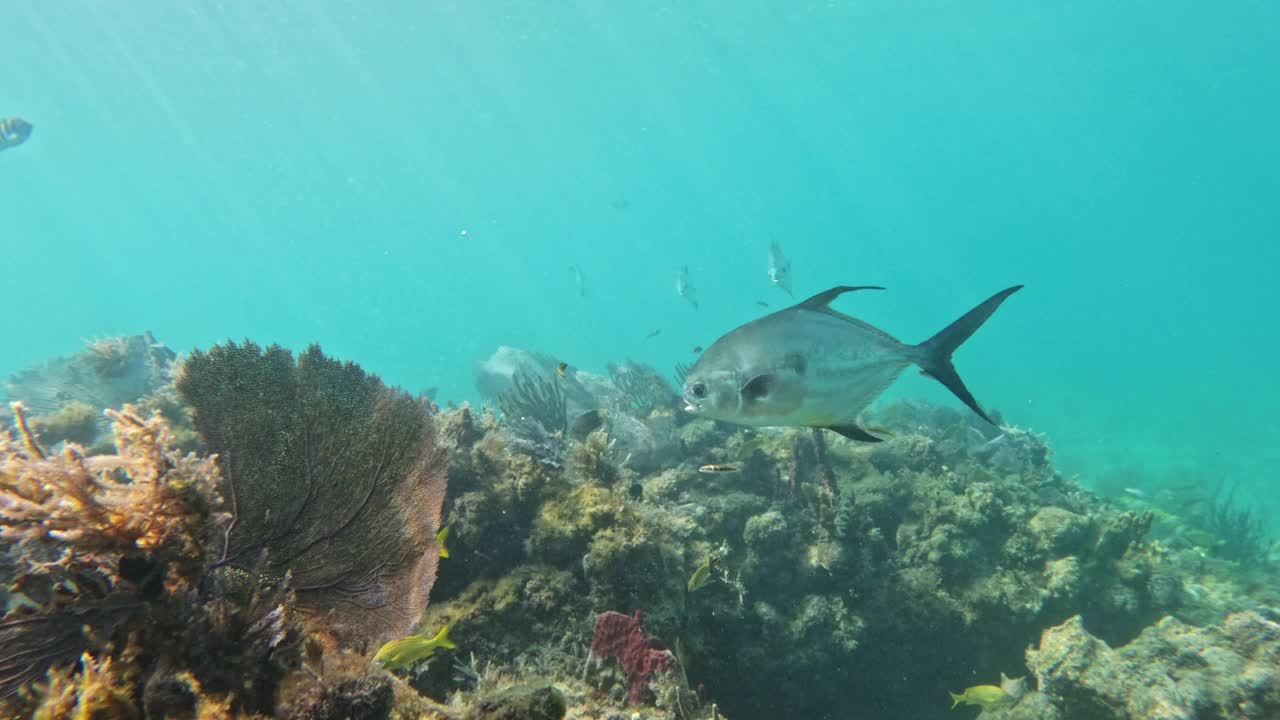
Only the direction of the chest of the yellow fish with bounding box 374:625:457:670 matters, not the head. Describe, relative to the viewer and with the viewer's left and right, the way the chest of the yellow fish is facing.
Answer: facing to the left of the viewer

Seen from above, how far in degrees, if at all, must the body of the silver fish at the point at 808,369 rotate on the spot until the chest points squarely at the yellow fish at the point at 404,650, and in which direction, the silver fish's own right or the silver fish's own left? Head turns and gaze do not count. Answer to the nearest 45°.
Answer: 0° — it already faces it

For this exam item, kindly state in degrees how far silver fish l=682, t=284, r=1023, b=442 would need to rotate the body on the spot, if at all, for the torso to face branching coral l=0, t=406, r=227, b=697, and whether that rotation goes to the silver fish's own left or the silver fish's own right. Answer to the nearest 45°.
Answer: approximately 45° to the silver fish's own left

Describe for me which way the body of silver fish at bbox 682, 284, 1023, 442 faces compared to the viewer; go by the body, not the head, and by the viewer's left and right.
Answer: facing to the left of the viewer
